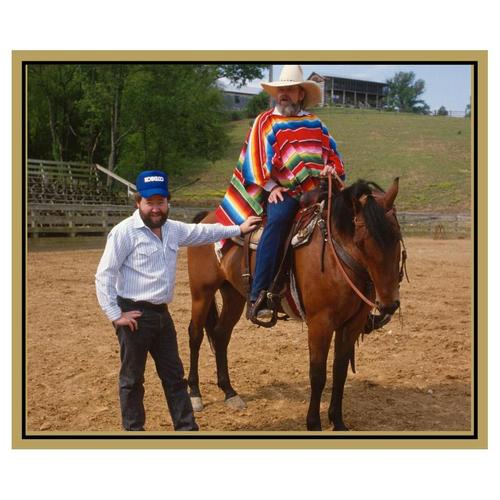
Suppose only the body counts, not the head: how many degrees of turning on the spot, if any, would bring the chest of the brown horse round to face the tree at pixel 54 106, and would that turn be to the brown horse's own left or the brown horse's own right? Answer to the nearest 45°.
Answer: approximately 180°

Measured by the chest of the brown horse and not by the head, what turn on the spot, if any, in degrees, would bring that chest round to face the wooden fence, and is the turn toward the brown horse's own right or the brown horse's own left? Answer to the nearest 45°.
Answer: approximately 180°

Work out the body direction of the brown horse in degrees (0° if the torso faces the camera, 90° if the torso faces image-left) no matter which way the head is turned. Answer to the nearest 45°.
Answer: approximately 315°

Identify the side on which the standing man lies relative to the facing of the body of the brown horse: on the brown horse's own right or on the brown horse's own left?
on the brown horse's own right
